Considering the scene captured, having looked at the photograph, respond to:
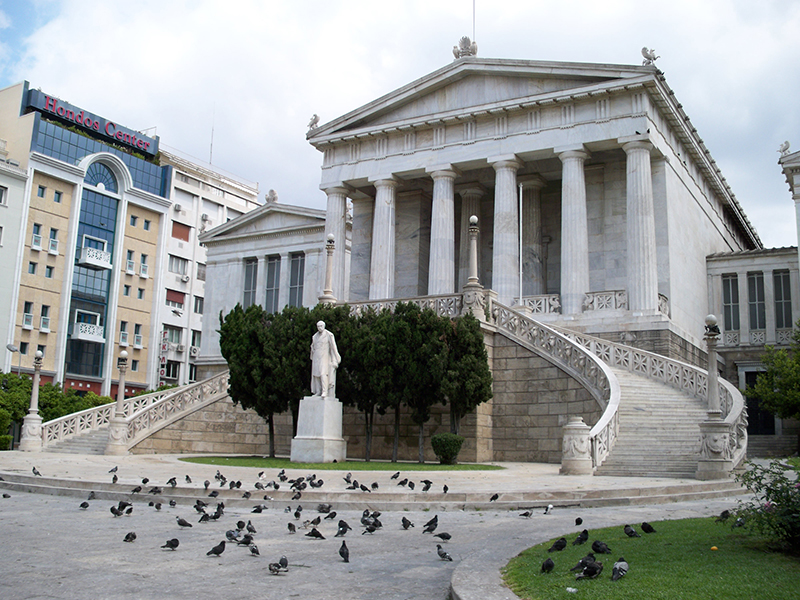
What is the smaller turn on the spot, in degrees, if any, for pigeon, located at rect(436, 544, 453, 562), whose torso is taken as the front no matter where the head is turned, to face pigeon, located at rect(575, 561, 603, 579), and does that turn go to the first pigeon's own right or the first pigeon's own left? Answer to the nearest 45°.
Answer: approximately 135° to the first pigeon's own left

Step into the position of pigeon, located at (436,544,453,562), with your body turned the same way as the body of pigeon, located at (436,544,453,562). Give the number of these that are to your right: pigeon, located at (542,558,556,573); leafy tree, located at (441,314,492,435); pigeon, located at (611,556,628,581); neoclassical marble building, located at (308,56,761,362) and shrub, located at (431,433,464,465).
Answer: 3

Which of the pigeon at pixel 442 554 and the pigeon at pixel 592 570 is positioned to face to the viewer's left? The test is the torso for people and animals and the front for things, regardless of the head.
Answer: the pigeon at pixel 442 554

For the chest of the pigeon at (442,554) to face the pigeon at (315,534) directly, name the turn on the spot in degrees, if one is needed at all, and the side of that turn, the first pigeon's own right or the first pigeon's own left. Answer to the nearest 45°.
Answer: approximately 45° to the first pigeon's own right

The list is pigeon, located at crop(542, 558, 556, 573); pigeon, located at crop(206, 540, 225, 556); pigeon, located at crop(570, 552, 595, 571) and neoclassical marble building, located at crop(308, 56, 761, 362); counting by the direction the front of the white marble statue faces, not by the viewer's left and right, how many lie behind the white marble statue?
1

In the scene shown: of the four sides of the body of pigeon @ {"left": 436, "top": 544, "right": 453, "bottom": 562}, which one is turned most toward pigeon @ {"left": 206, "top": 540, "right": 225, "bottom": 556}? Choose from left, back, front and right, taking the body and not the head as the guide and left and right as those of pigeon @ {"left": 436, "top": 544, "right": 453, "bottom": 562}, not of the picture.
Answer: front

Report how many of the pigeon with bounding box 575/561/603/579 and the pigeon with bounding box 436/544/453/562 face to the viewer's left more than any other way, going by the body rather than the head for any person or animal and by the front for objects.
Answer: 1

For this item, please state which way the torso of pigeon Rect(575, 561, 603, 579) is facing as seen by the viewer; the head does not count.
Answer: to the viewer's right

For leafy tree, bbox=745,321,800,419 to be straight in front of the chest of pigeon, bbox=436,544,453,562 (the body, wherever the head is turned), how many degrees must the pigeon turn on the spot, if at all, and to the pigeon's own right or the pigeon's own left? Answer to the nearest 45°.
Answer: approximately 135° to the pigeon's own right

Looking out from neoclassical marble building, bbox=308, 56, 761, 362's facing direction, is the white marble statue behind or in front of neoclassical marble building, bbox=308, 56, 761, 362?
in front

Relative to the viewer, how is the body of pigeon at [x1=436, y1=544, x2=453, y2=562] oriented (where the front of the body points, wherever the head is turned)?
to the viewer's left

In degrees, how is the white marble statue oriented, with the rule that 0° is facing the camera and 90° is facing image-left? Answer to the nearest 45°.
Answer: approximately 45°

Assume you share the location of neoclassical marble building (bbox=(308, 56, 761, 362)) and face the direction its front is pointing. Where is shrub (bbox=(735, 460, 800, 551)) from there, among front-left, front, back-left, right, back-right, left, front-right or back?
front-left
